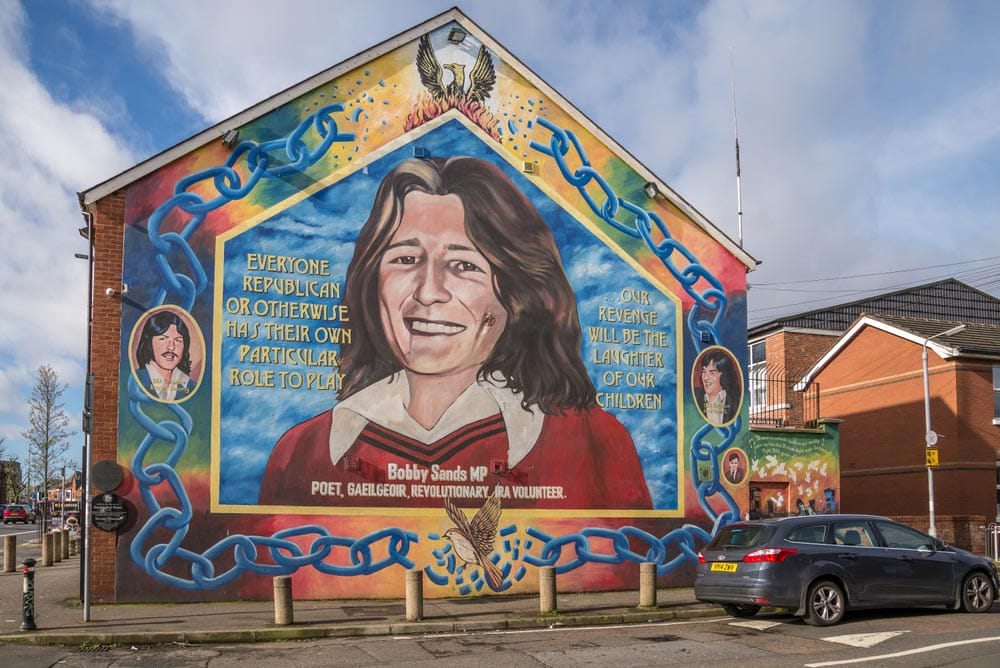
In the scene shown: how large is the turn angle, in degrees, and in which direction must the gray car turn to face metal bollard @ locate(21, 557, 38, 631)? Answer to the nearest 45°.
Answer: approximately 180°

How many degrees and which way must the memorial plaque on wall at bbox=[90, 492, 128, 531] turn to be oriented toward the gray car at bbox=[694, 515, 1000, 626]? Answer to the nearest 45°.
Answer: approximately 45° to its left

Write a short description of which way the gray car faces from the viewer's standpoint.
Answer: facing away from the viewer and to the right of the viewer

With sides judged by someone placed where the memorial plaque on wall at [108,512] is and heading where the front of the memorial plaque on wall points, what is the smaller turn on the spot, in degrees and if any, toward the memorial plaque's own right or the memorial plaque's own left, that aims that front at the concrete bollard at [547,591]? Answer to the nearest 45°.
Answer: approximately 90° to the memorial plaque's own left

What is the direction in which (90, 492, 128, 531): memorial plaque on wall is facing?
toward the camera

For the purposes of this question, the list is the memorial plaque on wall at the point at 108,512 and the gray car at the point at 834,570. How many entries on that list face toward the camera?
1

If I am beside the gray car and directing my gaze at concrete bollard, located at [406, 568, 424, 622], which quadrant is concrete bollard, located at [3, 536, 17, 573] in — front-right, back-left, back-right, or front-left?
front-right

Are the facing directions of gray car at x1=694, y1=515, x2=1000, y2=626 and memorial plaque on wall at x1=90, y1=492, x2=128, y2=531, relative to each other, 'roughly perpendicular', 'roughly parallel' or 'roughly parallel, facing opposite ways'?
roughly perpendicular

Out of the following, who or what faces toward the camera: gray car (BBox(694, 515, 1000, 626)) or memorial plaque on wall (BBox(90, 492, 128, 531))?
the memorial plaque on wall

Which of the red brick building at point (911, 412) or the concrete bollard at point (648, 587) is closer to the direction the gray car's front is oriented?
the red brick building

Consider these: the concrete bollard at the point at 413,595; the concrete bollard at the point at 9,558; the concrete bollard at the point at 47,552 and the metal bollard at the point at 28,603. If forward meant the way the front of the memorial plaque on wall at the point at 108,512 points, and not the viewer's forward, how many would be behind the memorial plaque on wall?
2

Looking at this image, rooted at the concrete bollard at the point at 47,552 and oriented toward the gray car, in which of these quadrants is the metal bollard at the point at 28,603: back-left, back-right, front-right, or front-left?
front-right

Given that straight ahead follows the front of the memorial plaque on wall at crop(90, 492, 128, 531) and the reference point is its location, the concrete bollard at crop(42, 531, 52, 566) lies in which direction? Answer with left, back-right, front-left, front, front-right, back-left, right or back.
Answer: back
